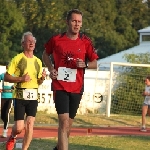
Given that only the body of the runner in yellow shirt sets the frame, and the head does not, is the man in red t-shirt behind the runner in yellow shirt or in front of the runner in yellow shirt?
in front

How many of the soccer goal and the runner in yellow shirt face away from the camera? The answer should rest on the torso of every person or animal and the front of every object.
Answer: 0

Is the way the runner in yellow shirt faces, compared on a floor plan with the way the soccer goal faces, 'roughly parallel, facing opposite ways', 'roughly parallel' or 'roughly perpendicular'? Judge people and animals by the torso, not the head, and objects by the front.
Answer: roughly parallel

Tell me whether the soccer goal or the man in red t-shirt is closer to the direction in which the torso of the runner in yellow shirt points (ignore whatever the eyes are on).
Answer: the man in red t-shirt

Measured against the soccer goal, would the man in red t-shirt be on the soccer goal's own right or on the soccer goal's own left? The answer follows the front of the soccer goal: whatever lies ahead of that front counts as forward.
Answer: on the soccer goal's own right

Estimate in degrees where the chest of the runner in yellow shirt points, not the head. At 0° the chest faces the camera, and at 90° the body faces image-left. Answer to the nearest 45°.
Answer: approximately 315°

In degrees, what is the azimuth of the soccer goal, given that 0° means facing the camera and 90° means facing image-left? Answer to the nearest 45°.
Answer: approximately 315°

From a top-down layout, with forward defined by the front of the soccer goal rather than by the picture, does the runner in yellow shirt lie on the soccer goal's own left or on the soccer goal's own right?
on the soccer goal's own right
